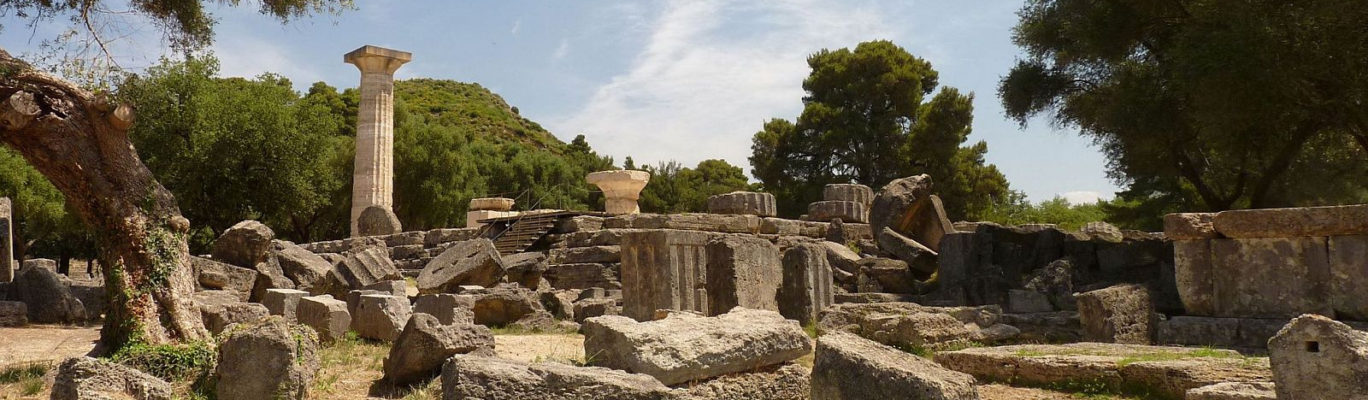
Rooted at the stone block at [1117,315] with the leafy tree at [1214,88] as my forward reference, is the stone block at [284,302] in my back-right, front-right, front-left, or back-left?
back-left

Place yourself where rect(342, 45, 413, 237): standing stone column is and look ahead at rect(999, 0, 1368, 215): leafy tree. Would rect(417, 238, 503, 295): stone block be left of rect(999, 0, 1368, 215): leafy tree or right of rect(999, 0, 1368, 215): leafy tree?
right

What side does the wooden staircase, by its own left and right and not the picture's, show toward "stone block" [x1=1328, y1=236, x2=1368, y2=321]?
left

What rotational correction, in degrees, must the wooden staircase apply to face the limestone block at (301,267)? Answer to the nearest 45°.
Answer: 0° — it already faces it

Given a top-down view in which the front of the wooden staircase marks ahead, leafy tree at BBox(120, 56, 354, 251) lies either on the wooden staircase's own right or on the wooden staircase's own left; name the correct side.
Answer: on the wooden staircase's own right

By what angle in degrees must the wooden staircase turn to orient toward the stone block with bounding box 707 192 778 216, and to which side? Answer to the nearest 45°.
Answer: approximately 135° to its left

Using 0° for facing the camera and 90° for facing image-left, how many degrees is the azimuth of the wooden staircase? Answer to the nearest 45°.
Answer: approximately 45°

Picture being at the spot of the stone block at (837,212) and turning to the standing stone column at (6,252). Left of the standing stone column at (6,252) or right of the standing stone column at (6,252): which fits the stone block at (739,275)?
left

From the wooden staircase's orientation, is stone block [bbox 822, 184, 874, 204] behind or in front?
behind

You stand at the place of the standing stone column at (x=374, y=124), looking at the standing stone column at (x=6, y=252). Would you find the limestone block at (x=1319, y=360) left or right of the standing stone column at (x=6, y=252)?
left
